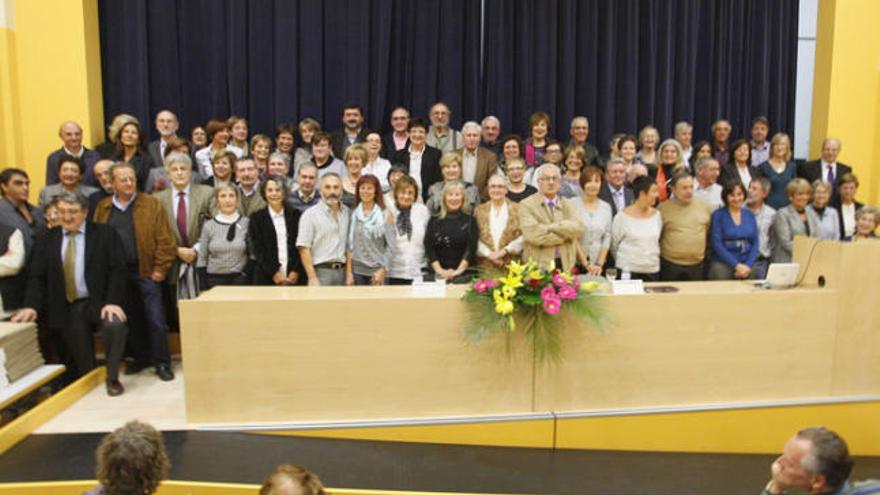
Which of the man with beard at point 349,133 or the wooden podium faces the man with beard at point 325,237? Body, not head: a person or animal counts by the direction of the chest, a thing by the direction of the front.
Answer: the man with beard at point 349,133

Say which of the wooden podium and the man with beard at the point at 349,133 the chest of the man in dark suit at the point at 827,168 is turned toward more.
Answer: the wooden podium

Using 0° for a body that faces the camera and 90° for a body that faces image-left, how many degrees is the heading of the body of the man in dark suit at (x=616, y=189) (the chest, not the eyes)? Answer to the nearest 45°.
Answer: approximately 0°

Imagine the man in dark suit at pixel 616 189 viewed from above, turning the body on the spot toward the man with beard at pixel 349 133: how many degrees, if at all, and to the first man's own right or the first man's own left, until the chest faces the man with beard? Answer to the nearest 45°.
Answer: approximately 90° to the first man's own right

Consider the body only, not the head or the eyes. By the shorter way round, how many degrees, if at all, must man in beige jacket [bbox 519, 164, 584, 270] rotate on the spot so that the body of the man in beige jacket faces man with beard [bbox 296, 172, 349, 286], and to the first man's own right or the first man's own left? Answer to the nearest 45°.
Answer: approximately 90° to the first man's own right
